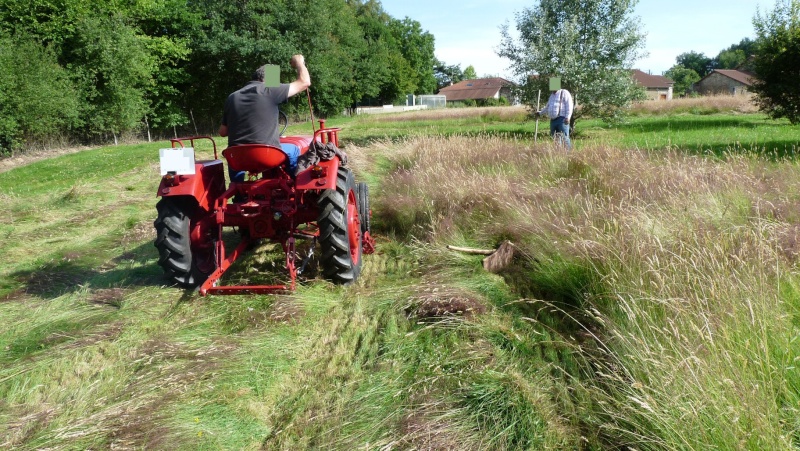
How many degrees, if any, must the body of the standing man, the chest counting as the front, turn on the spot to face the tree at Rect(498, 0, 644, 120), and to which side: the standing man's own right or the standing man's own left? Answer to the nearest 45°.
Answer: approximately 135° to the standing man's own right

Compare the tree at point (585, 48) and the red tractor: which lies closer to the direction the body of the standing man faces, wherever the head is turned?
the red tractor

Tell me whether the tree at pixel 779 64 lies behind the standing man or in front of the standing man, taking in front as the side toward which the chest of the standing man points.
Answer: behind

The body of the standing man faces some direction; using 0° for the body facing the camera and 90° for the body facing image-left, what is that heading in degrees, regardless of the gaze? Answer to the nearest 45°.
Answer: approximately 45°

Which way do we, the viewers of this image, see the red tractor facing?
facing away from the viewer and to the right of the viewer

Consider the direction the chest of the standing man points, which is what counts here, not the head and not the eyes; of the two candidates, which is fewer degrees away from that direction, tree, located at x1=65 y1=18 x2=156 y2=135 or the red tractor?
the red tractor

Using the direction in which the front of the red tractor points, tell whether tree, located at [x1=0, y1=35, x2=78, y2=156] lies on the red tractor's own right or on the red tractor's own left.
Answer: on the red tractor's own left

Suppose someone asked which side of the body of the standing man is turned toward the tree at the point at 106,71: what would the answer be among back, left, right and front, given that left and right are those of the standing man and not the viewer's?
right
